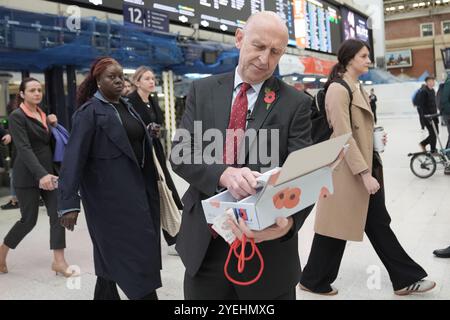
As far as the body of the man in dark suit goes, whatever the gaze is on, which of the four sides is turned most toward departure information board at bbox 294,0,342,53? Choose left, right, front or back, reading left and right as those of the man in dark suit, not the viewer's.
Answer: back

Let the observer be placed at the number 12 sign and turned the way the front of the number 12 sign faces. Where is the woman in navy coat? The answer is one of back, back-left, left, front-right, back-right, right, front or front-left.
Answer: front-right

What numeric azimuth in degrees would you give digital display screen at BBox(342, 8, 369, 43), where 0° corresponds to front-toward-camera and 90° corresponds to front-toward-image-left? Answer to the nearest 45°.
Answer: approximately 315°

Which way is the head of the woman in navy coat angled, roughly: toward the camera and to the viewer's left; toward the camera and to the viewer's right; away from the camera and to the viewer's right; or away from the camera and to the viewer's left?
toward the camera and to the viewer's right

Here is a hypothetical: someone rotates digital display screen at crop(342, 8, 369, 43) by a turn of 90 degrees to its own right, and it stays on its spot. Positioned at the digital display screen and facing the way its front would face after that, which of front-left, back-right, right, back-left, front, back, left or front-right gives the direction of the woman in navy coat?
front-left

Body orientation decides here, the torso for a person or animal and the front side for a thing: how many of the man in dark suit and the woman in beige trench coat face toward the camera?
1

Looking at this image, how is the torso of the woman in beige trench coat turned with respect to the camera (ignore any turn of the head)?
to the viewer's right

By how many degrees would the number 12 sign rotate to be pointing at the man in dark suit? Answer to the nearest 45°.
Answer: approximately 45° to its right

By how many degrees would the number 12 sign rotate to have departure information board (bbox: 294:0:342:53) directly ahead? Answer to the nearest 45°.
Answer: approximately 90° to its left

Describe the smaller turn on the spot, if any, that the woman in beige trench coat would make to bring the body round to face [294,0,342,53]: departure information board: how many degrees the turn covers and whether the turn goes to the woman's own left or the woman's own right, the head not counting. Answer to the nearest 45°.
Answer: approximately 90° to the woman's own left

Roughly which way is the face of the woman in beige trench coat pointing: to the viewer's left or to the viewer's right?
to the viewer's right

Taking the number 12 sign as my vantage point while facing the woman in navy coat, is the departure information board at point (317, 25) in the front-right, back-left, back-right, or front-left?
back-left
